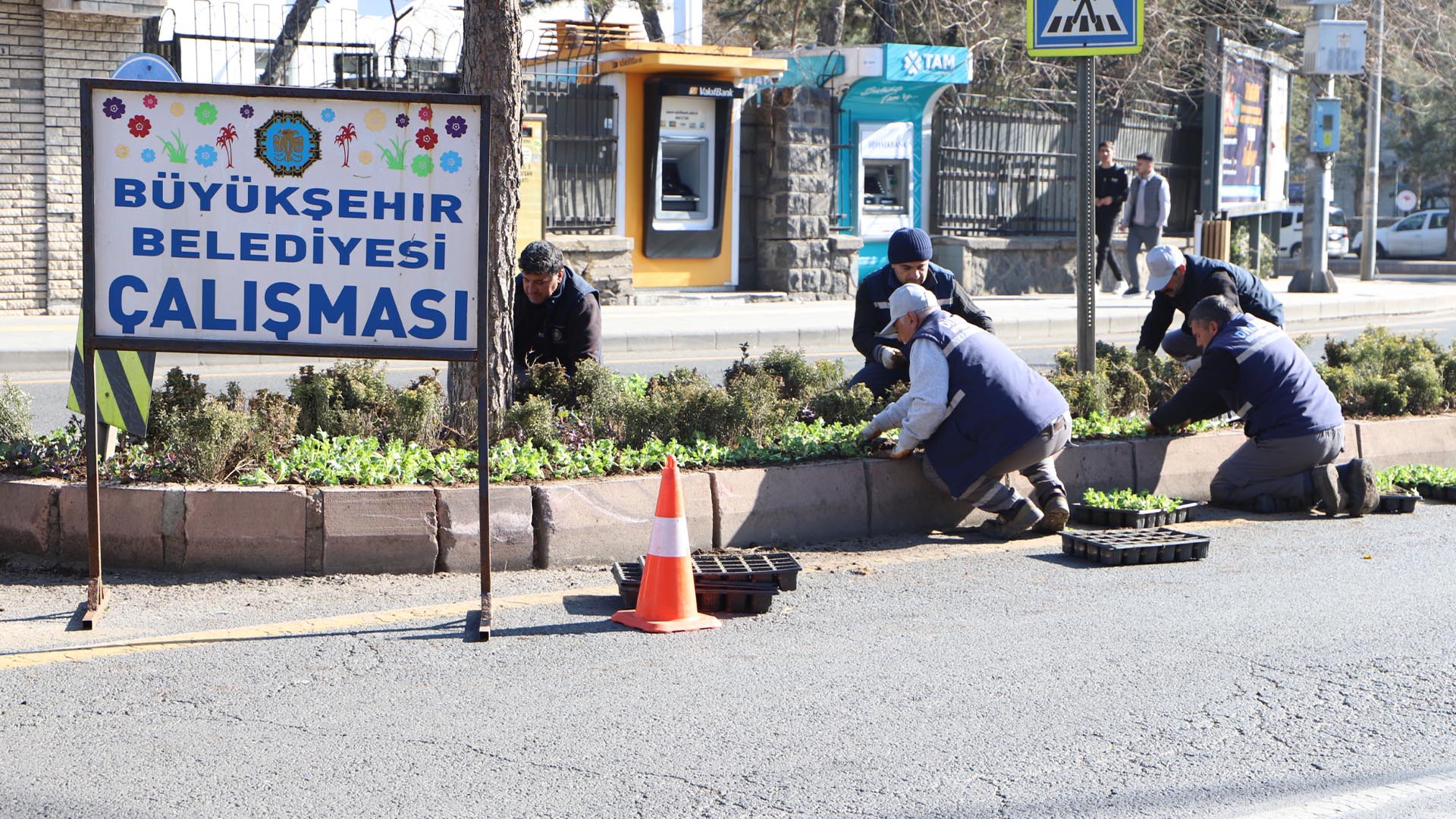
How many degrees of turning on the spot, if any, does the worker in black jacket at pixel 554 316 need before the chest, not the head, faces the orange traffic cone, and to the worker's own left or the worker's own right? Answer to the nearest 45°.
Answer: approximately 45° to the worker's own left

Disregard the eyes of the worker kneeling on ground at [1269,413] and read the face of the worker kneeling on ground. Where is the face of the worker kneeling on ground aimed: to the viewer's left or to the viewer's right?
to the viewer's left

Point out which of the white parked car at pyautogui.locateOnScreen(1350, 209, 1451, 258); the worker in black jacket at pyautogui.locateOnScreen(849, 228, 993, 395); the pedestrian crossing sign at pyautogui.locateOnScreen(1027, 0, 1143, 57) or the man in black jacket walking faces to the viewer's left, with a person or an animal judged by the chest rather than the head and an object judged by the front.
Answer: the white parked car

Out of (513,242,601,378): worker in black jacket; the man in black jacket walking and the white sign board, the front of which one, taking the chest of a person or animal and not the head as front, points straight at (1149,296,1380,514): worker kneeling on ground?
the man in black jacket walking

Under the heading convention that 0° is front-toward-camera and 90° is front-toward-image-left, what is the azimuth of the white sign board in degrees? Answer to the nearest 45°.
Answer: approximately 0°

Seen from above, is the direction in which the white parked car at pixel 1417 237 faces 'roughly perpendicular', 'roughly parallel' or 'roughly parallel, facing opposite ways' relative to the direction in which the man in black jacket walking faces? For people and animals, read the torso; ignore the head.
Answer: roughly perpendicular

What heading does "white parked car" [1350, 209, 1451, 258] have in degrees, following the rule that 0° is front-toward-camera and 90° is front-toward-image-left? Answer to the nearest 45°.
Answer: approximately 90°
